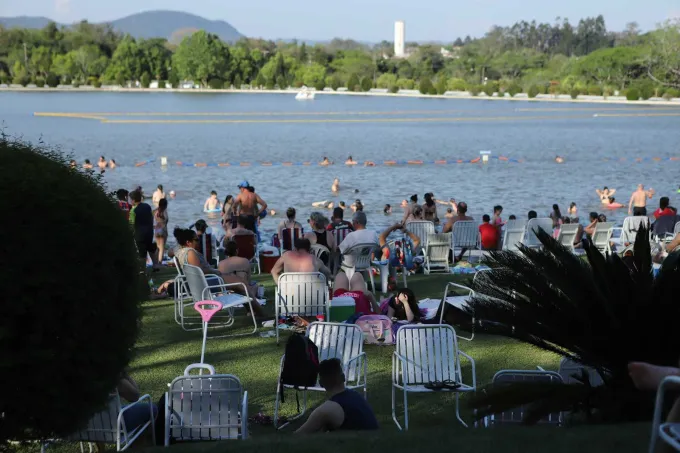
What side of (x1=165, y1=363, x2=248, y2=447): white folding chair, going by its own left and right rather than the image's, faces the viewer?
back

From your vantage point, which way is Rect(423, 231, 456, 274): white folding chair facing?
away from the camera

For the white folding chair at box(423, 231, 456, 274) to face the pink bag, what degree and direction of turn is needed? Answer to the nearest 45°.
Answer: approximately 180°

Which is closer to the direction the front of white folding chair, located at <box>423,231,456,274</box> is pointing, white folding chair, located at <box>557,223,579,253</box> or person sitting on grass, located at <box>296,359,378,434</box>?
the white folding chair

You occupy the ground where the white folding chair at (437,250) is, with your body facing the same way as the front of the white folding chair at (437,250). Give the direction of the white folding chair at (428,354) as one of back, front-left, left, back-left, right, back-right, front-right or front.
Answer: back

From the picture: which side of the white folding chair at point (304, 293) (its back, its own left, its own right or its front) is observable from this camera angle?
back

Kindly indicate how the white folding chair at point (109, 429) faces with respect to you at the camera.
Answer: facing away from the viewer and to the right of the viewer

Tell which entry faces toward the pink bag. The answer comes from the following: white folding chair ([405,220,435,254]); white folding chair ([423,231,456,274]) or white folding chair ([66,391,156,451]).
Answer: white folding chair ([66,391,156,451])

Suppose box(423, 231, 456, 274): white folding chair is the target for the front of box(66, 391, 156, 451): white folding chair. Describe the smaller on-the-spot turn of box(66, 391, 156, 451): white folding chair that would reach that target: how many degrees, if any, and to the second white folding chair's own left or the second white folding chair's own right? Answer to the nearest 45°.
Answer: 0° — it already faces it

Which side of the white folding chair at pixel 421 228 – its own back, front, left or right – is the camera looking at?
back
